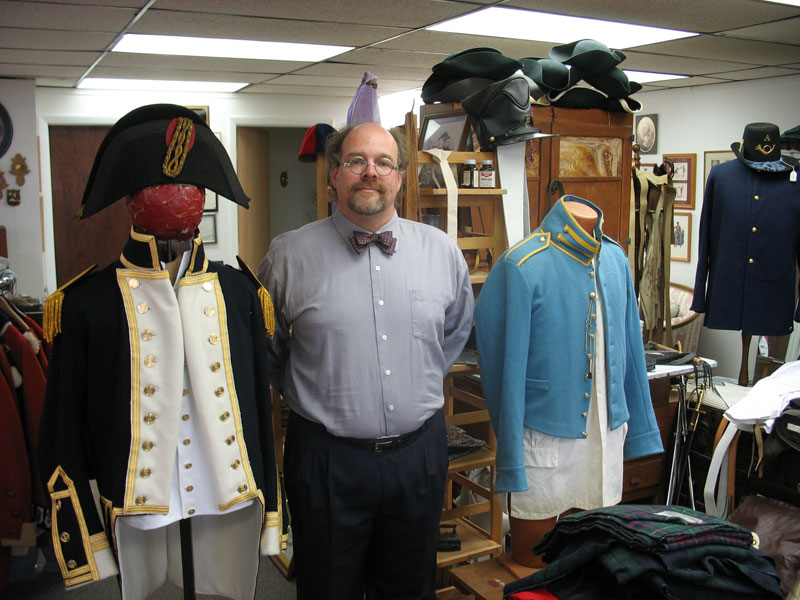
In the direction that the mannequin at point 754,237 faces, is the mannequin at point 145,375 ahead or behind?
ahead

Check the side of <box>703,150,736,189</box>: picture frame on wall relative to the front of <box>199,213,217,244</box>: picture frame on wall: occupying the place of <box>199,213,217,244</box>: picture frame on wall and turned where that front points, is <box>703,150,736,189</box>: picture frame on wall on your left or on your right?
on your left

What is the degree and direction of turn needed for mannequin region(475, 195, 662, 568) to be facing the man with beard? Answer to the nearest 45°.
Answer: approximately 90° to its right

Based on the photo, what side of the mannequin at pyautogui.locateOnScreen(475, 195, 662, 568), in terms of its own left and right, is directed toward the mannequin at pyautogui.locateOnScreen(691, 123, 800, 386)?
left

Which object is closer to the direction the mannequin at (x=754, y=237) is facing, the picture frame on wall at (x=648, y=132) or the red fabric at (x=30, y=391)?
the red fabric

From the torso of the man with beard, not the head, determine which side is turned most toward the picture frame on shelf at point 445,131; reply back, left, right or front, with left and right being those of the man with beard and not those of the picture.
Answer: back

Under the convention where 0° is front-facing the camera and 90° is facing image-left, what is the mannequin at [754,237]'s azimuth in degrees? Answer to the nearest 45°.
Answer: approximately 0°

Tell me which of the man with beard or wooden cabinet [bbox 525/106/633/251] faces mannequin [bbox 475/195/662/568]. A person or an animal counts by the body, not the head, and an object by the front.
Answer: the wooden cabinet

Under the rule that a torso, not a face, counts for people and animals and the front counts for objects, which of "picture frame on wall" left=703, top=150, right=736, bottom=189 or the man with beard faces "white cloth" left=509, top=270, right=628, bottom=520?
the picture frame on wall

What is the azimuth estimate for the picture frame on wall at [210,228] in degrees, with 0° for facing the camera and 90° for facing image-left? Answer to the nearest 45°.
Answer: approximately 0°

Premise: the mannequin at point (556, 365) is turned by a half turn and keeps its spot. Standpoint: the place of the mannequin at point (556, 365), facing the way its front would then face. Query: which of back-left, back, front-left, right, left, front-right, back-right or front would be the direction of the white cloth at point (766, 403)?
right
